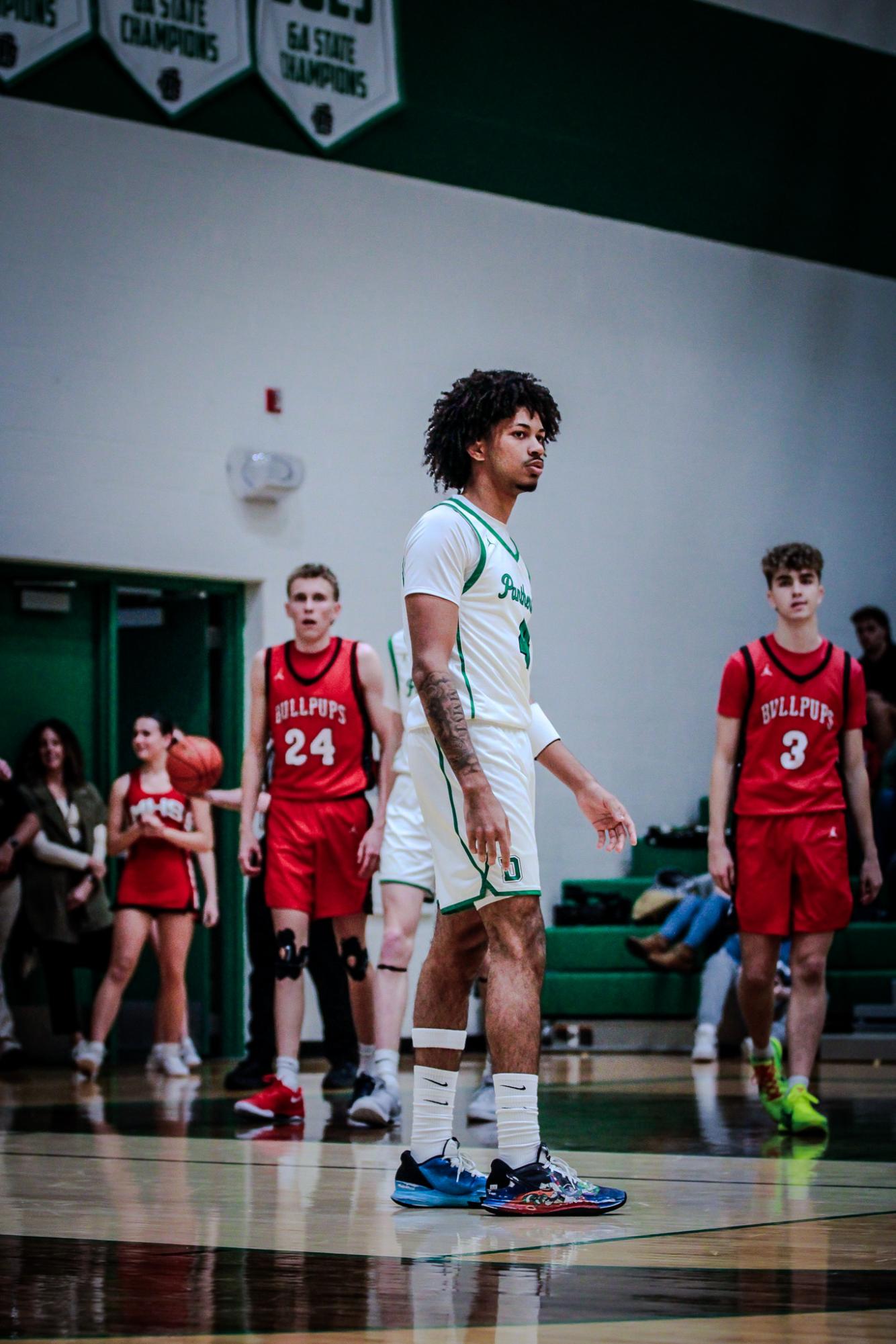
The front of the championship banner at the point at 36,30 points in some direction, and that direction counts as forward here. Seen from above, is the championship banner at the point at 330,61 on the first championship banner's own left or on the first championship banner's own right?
on the first championship banner's own left

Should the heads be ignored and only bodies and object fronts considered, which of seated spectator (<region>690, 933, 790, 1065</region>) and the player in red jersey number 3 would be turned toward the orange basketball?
the seated spectator

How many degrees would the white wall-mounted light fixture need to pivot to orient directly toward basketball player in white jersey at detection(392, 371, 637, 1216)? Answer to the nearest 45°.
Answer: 0° — it already faces them
